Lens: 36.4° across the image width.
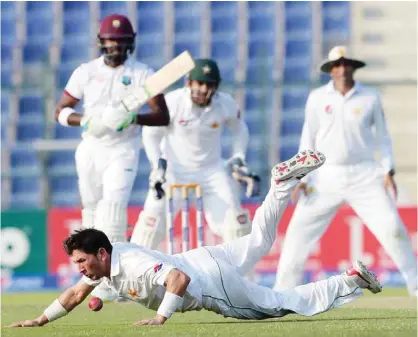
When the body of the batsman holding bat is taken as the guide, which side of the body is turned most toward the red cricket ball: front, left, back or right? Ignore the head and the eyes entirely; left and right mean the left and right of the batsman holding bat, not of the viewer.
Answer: front

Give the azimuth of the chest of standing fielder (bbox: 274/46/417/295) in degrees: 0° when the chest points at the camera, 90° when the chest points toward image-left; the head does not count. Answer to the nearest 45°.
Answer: approximately 0°

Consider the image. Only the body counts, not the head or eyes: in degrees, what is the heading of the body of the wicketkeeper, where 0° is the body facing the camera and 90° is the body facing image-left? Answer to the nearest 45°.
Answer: approximately 0°

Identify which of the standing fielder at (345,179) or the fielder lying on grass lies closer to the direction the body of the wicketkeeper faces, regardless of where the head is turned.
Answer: the fielder lying on grass

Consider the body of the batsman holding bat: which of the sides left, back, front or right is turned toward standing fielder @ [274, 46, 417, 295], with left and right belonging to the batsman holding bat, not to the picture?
left

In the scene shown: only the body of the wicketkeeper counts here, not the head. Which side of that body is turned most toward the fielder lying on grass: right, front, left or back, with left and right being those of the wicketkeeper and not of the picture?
front

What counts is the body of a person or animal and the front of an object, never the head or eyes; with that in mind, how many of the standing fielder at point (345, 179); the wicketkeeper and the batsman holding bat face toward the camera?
3

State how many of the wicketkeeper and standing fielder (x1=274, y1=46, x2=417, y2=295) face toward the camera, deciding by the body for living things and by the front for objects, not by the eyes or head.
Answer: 2

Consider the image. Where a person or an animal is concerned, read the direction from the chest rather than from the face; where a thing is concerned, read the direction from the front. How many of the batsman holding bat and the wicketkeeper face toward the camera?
2

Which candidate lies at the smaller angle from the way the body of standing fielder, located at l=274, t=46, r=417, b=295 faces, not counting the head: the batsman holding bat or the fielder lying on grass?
the fielder lying on grass

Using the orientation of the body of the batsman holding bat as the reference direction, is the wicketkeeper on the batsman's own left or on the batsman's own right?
on the batsman's own left

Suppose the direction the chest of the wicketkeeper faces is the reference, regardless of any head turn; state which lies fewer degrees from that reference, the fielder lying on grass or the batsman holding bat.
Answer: the fielder lying on grass

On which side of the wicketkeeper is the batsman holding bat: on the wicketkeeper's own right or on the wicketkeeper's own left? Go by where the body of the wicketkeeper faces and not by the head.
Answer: on the wicketkeeper's own right
